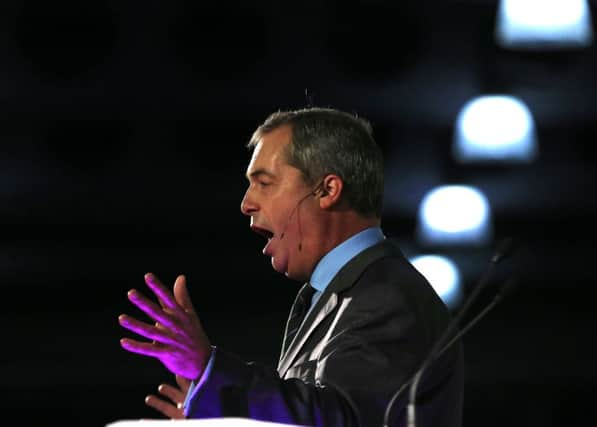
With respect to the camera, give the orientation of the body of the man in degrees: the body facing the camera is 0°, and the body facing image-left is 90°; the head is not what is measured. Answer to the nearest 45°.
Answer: approximately 90°

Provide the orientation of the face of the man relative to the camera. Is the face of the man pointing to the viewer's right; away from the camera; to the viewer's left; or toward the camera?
to the viewer's left
